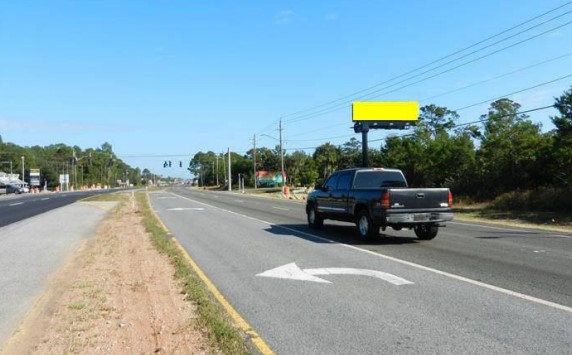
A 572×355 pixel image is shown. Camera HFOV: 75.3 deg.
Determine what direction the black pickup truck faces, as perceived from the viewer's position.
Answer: facing away from the viewer and to the left of the viewer

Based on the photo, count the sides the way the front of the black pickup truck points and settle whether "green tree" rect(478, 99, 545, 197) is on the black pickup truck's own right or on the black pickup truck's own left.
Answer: on the black pickup truck's own right

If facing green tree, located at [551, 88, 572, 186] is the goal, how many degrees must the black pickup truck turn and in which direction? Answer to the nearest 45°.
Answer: approximately 90° to its right
